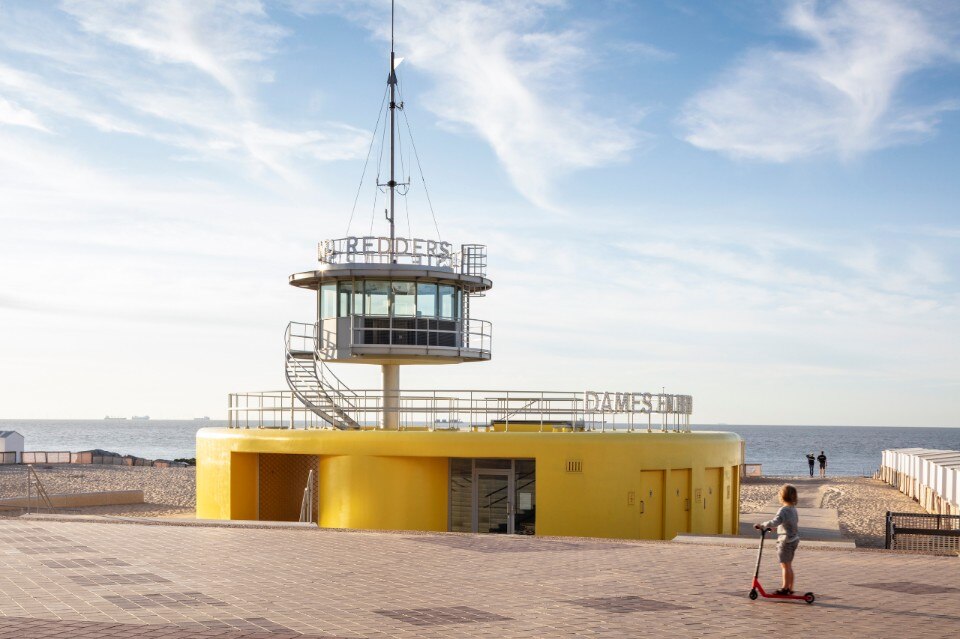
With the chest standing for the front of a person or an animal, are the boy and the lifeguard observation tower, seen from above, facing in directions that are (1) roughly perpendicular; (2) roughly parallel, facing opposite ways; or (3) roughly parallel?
roughly perpendicular

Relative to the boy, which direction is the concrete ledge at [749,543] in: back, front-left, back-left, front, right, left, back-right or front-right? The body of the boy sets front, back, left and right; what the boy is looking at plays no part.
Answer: right

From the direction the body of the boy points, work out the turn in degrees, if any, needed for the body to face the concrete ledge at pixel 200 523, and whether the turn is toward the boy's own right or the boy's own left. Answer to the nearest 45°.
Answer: approximately 45° to the boy's own right

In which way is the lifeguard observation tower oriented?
toward the camera

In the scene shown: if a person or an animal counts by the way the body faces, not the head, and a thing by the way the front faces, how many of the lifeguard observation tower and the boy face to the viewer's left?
1

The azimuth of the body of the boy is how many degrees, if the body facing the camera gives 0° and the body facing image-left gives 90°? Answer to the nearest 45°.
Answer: approximately 90°

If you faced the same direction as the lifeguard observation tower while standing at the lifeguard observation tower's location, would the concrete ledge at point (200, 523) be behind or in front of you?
in front

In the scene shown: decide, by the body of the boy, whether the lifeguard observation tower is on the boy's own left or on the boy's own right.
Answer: on the boy's own right

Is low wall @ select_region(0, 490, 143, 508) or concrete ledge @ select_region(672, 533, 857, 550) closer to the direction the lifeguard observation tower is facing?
the concrete ledge

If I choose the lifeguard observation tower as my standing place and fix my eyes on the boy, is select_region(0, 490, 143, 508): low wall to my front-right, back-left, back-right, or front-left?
back-right
